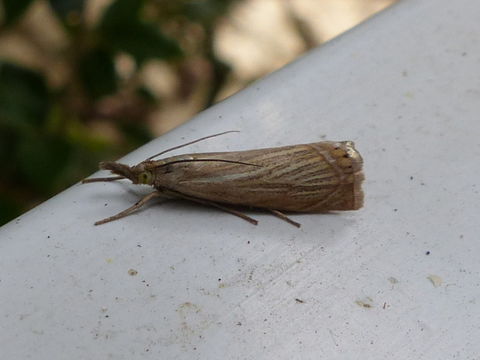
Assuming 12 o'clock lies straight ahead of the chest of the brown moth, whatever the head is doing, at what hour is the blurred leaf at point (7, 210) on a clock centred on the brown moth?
The blurred leaf is roughly at 1 o'clock from the brown moth.

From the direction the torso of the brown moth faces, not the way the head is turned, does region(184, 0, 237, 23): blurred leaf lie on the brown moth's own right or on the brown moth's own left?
on the brown moth's own right

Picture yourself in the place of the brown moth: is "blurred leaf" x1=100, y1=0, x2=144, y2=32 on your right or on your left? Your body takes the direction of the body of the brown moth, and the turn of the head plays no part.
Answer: on your right

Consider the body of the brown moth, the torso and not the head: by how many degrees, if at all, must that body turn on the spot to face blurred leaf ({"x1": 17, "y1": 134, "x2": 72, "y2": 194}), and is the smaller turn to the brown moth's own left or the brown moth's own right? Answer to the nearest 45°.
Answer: approximately 45° to the brown moth's own right

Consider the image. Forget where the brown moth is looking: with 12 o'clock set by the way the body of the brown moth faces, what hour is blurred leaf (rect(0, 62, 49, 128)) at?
The blurred leaf is roughly at 2 o'clock from the brown moth.

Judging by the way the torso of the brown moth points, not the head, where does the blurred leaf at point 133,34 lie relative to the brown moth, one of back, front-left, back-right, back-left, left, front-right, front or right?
right

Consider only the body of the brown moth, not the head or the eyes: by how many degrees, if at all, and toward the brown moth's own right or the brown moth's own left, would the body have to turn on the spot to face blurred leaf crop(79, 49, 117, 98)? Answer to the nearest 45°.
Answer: approximately 90° to the brown moth's own right

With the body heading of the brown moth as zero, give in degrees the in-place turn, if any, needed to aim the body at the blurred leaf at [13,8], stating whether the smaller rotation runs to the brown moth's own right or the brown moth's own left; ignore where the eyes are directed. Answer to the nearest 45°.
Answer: approximately 45° to the brown moth's own right

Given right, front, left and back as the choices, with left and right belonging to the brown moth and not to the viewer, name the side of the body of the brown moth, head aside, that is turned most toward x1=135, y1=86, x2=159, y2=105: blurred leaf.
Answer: right

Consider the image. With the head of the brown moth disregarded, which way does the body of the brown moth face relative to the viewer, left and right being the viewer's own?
facing to the left of the viewer
